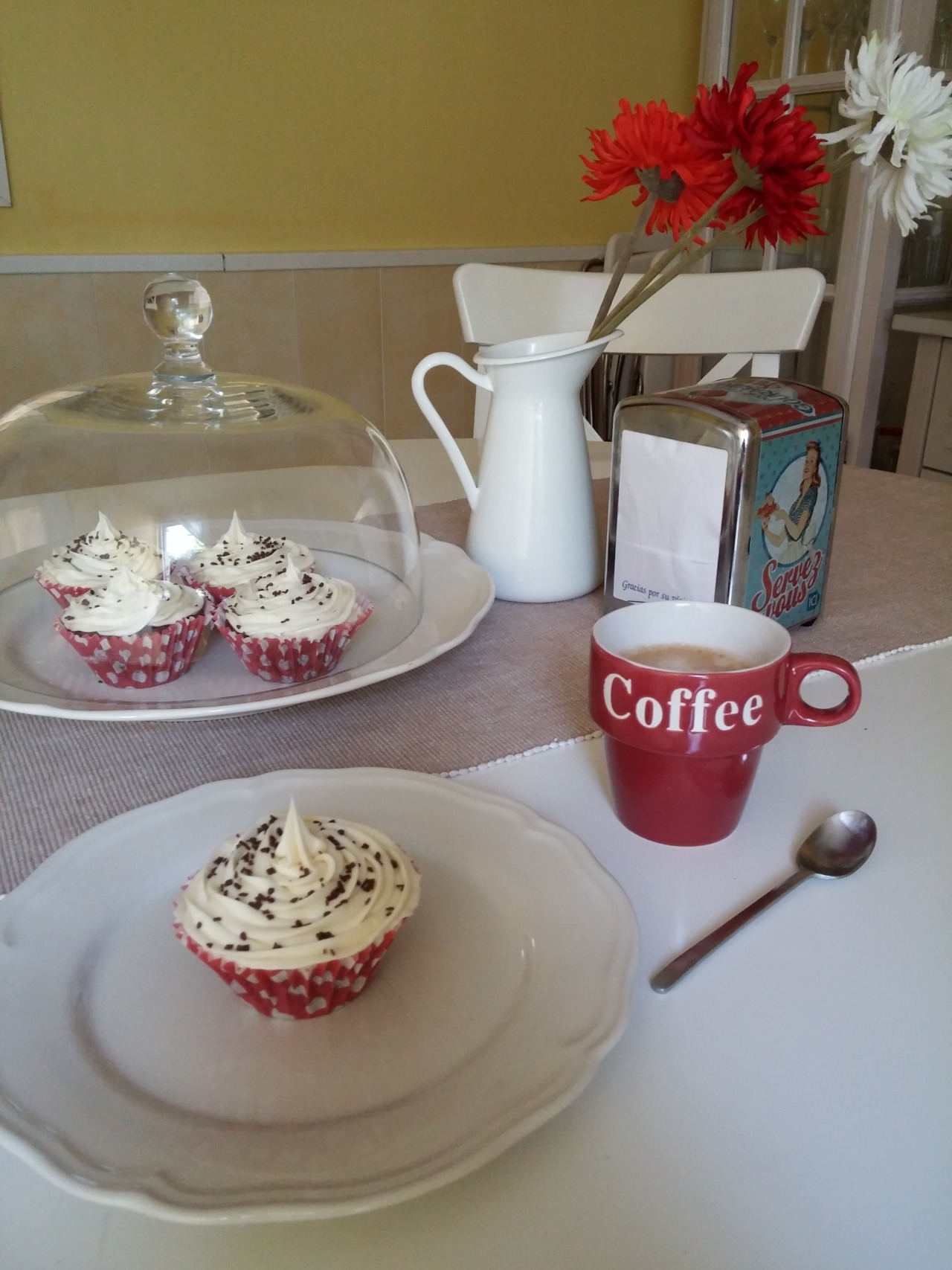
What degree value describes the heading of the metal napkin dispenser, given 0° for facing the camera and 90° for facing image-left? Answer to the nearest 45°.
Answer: approximately 45°
